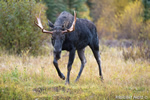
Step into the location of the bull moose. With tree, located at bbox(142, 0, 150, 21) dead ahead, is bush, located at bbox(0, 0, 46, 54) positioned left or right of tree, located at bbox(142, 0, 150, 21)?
left

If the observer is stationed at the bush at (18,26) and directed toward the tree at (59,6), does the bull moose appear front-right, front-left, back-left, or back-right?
back-right

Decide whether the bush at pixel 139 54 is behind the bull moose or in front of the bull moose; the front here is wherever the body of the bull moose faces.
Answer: behind

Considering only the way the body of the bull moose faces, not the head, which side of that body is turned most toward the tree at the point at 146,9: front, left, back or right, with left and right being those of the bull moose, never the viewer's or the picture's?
back

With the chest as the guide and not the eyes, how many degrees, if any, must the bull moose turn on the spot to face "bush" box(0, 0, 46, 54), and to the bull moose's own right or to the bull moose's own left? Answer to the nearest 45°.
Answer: approximately 90° to the bull moose's own right

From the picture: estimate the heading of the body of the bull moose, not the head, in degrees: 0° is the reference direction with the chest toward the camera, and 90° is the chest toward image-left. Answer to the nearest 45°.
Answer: approximately 45°

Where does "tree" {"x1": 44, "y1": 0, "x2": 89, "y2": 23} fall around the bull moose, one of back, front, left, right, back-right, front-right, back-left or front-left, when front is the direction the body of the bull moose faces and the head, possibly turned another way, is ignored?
back-right
